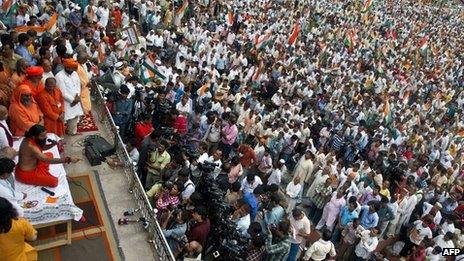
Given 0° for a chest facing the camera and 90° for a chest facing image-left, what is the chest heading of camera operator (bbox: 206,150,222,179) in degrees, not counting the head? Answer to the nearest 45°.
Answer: approximately 90°

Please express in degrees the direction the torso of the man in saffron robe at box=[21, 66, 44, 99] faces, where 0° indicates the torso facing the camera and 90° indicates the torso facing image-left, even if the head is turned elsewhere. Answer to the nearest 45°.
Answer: approximately 315°

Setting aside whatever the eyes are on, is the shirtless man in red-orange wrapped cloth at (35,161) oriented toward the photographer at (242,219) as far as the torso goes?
yes

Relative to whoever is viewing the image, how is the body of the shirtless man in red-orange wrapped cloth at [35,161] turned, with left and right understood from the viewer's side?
facing to the right of the viewer

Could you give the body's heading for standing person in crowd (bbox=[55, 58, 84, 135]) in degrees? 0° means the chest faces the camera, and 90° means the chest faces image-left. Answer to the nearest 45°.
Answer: approximately 315°

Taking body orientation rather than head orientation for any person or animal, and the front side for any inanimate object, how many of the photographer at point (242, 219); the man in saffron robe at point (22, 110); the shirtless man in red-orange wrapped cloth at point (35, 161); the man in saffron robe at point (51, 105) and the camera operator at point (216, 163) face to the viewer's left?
2

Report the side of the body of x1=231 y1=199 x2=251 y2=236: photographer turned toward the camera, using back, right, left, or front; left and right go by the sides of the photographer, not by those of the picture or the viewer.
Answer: left

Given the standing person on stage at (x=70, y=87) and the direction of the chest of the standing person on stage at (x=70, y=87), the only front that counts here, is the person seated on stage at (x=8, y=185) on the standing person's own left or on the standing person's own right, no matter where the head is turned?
on the standing person's own right

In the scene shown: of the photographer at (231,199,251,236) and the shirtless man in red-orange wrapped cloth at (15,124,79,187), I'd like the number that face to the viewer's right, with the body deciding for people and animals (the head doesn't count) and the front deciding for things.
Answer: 1

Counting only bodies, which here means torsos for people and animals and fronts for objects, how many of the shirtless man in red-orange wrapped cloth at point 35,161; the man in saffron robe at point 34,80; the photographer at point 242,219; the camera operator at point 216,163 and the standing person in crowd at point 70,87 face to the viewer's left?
2

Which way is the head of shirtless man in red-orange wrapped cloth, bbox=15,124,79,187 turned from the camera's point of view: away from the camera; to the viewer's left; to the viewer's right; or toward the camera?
to the viewer's right

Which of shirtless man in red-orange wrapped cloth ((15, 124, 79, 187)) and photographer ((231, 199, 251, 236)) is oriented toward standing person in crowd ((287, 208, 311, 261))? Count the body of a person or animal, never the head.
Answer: the shirtless man in red-orange wrapped cloth

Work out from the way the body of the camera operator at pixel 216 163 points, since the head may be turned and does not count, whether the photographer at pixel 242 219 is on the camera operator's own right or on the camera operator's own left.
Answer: on the camera operator's own left
